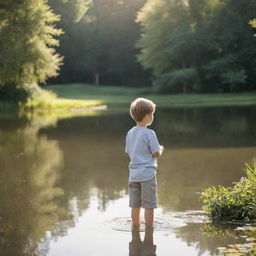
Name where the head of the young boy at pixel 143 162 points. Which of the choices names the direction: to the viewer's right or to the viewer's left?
to the viewer's right

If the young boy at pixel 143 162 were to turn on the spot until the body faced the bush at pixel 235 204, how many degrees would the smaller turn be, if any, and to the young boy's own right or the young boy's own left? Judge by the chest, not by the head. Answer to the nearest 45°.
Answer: approximately 45° to the young boy's own right

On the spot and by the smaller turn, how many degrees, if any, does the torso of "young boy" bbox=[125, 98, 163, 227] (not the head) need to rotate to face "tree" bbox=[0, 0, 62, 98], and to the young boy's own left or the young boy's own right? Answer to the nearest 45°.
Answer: approximately 45° to the young boy's own left

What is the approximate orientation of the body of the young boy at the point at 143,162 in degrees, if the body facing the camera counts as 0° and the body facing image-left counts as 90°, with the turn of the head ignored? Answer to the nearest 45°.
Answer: approximately 225°
